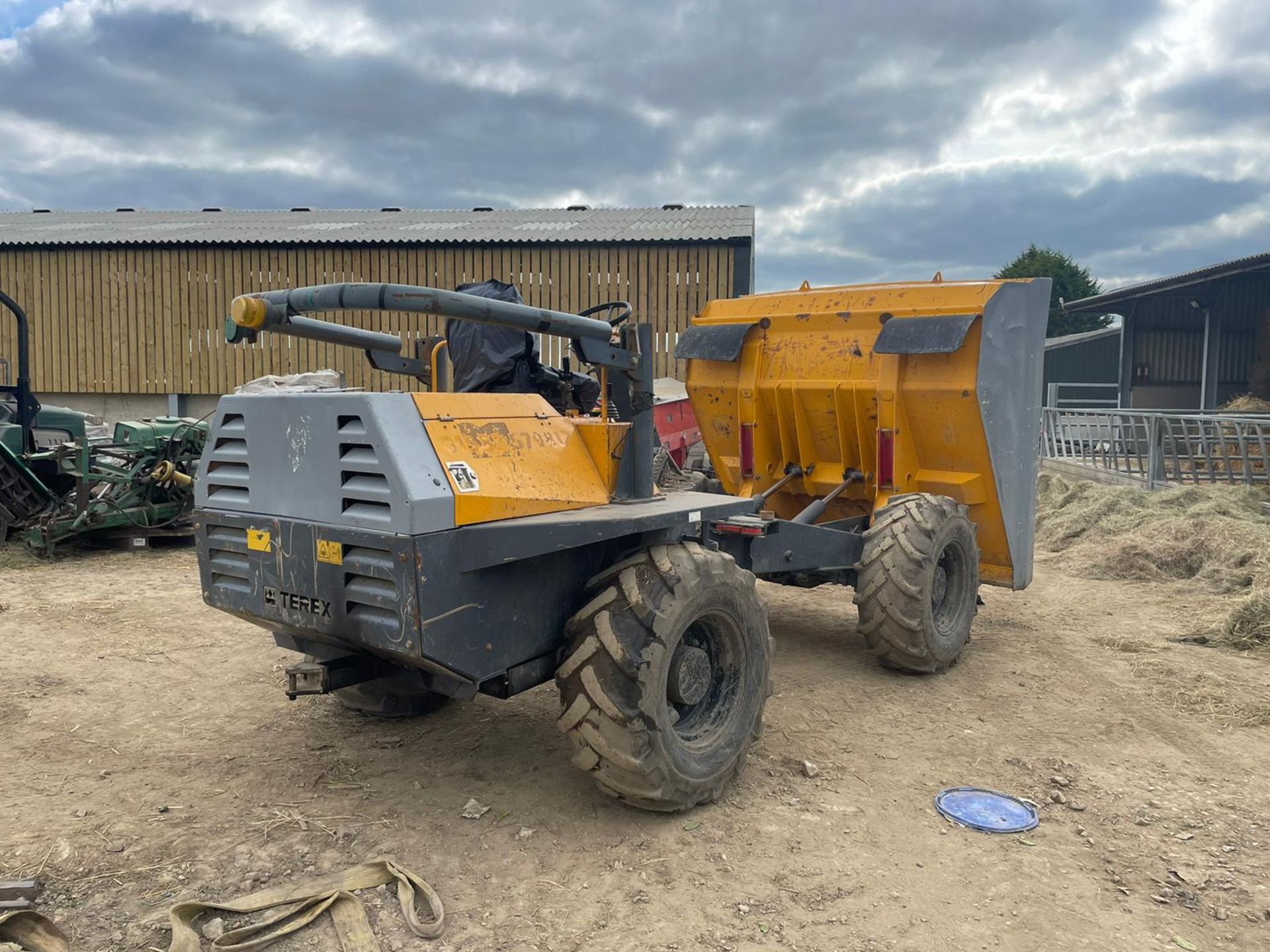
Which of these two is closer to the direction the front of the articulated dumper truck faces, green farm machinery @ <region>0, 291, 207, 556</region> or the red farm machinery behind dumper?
the red farm machinery behind dumper

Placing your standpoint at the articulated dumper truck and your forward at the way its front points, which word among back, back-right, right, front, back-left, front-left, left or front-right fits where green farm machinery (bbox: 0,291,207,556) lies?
left

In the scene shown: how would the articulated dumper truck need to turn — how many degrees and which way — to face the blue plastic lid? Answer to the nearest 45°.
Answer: approximately 45° to its right

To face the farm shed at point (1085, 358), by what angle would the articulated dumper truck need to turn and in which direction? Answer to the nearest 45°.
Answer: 0° — it already faces it

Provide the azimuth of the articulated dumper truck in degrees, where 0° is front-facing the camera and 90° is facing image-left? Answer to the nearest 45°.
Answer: approximately 225°

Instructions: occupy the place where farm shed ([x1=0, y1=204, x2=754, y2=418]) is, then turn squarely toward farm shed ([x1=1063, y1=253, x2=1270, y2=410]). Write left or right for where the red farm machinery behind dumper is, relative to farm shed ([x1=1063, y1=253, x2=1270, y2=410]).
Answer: right

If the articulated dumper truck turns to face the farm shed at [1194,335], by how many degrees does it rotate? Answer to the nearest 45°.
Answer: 0° — it already faces it
